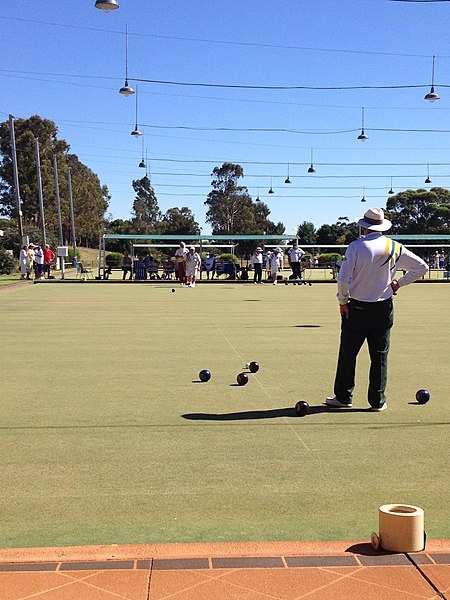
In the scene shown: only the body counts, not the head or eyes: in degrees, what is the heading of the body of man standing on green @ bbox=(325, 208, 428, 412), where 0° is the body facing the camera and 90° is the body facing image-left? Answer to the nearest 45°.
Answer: approximately 180°

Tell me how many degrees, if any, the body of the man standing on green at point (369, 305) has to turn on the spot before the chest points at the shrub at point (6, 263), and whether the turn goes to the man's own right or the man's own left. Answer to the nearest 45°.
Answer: approximately 45° to the man's own left

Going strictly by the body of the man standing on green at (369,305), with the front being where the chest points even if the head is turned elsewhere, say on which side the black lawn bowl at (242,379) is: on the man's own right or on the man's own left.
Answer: on the man's own left

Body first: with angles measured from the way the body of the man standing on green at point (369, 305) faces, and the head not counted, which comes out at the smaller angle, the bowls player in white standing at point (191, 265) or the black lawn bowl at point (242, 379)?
the bowls player in white standing

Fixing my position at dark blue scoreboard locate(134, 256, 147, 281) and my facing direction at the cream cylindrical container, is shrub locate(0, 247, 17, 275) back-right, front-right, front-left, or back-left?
back-right

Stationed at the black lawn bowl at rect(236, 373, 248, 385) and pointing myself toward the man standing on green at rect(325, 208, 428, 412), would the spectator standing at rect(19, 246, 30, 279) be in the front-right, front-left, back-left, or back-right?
back-left

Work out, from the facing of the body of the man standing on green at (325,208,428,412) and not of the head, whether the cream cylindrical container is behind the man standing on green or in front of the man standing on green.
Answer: behind

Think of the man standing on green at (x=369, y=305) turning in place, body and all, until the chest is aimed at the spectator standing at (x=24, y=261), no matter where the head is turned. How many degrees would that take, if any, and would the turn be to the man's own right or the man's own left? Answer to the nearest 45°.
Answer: approximately 45° to the man's own left
